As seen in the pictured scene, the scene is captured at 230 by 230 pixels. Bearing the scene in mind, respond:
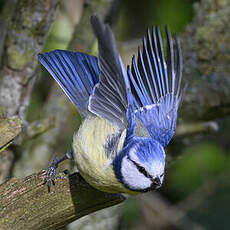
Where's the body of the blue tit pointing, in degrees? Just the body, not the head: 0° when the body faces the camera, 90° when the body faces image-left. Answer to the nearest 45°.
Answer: approximately 315°
